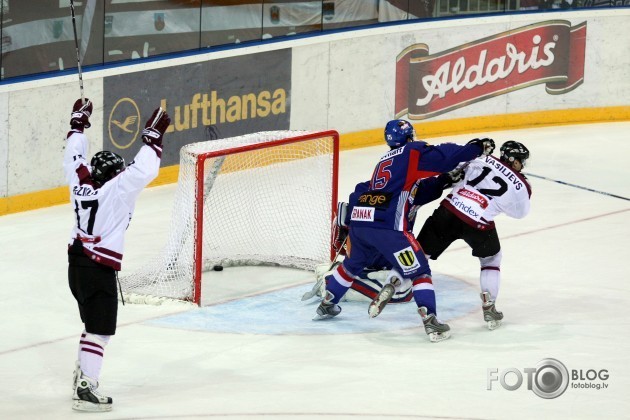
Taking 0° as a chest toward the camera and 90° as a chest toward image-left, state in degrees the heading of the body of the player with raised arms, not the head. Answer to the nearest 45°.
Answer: approximately 225°

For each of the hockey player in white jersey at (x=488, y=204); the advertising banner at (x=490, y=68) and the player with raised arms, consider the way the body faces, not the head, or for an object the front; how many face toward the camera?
1

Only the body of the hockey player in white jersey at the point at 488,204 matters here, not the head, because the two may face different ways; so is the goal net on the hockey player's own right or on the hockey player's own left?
on the hockey player's own left

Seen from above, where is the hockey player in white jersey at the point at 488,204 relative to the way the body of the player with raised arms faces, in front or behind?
in front

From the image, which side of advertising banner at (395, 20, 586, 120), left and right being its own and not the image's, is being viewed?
front

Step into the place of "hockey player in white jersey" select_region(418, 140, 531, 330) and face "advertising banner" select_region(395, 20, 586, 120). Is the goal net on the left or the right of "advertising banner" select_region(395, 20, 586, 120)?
left

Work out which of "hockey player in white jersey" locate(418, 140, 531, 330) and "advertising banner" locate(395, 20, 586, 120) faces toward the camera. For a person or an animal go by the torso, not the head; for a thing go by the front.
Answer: the advertising banner

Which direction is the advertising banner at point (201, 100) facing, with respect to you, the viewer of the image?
facing the viewer and to the right of the viewer

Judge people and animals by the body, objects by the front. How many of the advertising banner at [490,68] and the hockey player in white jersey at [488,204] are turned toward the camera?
1

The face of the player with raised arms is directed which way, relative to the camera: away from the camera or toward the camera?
away from the camera

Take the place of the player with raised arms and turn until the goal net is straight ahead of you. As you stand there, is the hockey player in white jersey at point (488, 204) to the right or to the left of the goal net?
right

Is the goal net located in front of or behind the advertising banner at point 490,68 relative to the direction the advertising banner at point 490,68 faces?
in front

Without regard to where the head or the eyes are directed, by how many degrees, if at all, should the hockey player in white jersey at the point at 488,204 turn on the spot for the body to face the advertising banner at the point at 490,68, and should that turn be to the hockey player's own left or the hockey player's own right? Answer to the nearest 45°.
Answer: approximately 45° to the hockey player's own left

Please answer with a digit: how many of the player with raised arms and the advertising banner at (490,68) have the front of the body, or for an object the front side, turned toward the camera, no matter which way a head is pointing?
1

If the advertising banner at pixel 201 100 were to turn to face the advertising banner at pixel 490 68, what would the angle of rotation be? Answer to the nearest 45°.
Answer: approximately 90° to its left

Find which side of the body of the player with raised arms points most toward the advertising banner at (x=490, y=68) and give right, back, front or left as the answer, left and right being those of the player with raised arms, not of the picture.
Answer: front

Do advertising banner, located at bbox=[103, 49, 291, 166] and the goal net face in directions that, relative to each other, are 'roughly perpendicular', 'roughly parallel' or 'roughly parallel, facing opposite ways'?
roughly parallel

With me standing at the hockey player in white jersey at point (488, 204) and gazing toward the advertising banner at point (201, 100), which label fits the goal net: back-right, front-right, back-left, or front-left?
front-left
